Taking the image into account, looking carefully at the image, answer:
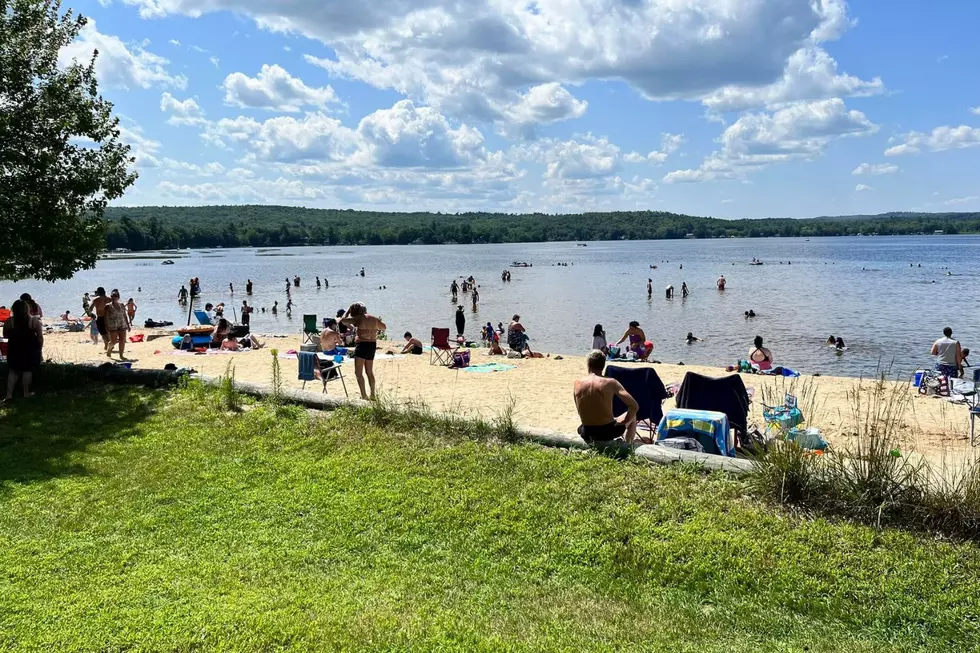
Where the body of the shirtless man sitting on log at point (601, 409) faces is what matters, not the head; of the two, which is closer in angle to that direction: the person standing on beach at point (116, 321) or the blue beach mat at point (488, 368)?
the blue beach mat

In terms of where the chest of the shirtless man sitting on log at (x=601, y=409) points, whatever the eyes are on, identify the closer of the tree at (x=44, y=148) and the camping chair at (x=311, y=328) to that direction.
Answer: the camping chair

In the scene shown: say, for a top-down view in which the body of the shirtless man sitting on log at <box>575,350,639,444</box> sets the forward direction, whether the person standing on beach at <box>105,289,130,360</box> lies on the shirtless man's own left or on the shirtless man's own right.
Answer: on the shirtless man's own left

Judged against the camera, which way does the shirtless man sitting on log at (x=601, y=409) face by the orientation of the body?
away from the camera
